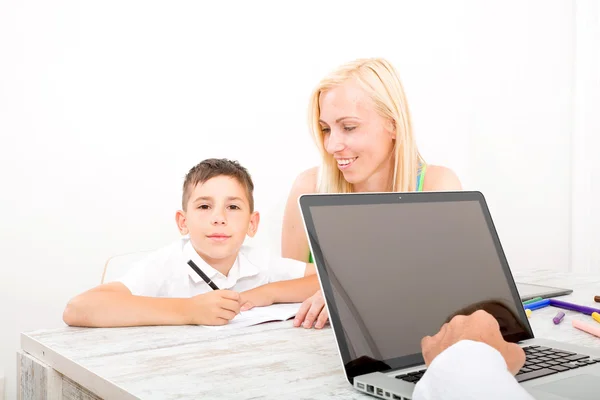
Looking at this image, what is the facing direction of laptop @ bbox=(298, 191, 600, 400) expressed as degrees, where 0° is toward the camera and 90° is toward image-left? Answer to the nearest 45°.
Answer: approximately 315°

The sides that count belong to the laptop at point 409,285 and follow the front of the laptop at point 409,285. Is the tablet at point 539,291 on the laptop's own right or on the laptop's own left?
on the laptop's own left

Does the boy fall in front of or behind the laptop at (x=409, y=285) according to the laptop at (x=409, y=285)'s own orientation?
behind
